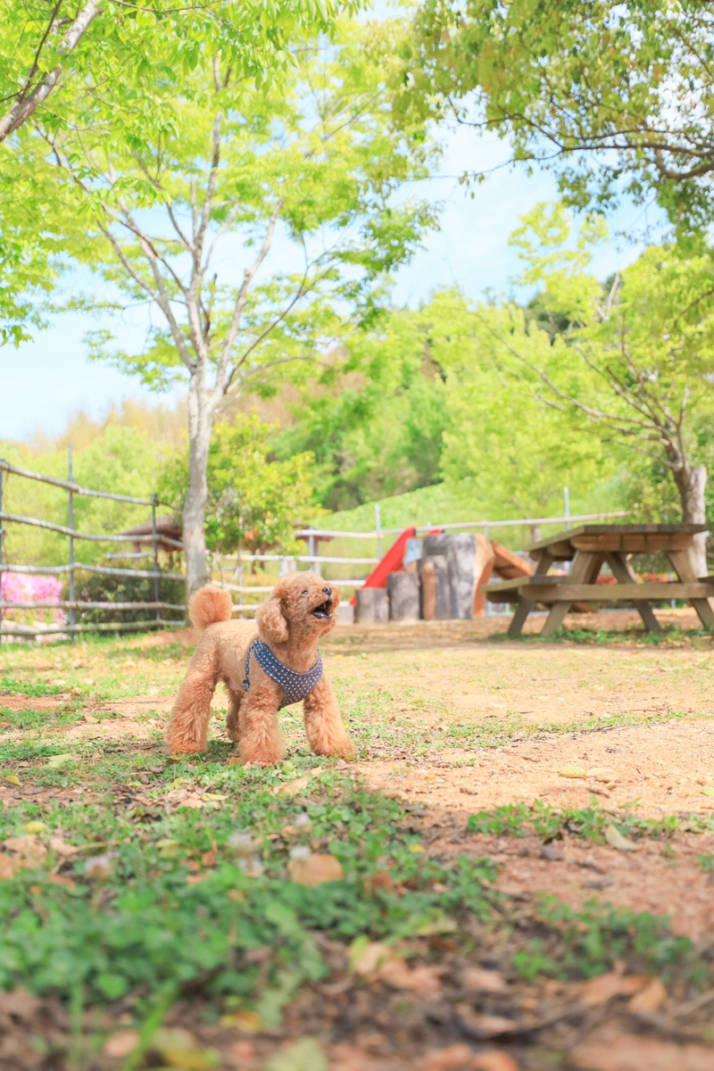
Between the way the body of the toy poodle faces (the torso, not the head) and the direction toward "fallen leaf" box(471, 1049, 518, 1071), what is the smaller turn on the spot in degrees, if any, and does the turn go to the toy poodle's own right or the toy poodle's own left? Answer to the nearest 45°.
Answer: approximately 45° to the toy poodle's own right

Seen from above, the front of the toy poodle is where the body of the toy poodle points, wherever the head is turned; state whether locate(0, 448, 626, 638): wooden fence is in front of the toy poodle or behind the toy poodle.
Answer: behind

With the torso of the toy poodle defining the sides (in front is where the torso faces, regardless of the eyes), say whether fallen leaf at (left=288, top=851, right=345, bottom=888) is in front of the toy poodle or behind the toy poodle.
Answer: in front

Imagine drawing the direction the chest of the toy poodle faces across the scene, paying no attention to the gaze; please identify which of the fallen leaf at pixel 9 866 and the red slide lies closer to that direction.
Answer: the fallen leaf

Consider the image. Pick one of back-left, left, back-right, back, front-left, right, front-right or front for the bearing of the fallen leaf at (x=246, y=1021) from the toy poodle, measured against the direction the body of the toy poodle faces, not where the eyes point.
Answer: front-right

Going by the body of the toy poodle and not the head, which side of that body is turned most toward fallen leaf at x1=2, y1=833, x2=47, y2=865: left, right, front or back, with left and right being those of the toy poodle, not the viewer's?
right

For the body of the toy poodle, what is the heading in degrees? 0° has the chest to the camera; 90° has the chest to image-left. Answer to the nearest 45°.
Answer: approximately 315°

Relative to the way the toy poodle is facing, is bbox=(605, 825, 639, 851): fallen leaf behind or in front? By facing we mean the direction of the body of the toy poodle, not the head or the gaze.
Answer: in front

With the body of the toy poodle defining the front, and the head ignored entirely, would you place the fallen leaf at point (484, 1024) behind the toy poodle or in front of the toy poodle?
in front

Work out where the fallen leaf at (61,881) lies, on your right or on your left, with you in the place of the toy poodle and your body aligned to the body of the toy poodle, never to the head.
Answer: on your right

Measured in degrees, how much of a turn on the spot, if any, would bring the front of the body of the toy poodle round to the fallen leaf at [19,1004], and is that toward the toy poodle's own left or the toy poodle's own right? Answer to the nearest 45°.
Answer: approximately 45° to the toy poodle's own right

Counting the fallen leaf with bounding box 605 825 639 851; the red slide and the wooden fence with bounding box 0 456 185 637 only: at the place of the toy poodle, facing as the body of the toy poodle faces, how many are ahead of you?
1

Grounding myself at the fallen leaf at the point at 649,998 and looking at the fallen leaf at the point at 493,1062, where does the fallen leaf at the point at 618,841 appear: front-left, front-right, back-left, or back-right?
back-right
